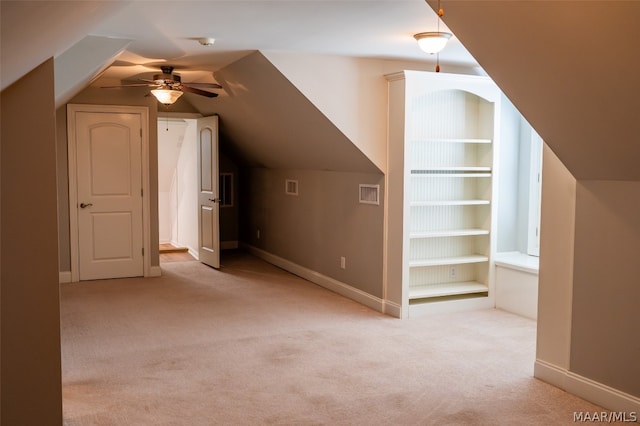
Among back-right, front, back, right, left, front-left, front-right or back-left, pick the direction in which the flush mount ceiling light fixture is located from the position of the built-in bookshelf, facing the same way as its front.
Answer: front-right

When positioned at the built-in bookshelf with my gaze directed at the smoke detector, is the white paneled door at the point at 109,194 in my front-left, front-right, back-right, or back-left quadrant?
front-right

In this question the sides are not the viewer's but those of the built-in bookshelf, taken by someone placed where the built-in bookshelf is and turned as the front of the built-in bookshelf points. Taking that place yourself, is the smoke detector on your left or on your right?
on your right

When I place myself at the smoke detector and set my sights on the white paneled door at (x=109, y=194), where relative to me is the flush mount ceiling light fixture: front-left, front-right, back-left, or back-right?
back-right

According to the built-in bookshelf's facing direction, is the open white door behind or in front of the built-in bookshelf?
behind

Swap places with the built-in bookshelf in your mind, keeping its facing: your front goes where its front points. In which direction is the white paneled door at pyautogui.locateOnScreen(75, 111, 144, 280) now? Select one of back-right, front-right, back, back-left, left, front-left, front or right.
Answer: back-right

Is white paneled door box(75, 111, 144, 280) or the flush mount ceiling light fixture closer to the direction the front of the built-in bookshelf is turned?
the flush mount ceiling light fixture

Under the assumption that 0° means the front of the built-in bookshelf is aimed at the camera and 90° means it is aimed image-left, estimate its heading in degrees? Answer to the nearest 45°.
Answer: approximately 315°

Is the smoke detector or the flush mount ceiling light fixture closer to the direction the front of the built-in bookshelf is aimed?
the flush mount ceiling light fixture

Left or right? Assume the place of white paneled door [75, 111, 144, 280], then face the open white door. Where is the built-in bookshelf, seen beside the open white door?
right
